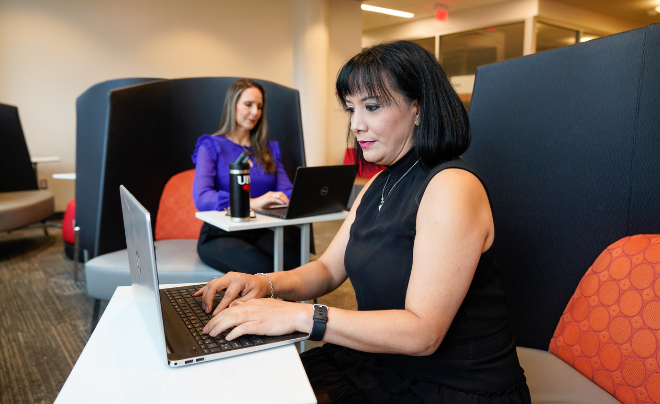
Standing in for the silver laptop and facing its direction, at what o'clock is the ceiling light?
The ceiling light is roughly at 10 o'clock from the silver laptop.

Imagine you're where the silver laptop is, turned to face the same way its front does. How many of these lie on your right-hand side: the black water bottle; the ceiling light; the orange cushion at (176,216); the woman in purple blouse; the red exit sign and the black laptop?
0

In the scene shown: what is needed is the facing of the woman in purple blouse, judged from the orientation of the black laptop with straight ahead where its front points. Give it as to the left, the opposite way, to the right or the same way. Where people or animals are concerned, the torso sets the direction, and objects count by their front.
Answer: the opposite way

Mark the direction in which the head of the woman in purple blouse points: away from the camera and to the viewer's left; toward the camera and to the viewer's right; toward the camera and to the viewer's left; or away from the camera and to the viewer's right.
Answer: toward the camera and to the viewer's right

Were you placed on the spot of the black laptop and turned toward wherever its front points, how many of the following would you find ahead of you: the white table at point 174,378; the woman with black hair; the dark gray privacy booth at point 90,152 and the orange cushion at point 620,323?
1

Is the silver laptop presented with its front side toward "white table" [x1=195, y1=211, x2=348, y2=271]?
no

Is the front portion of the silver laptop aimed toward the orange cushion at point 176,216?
no

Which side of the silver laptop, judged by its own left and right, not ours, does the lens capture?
right

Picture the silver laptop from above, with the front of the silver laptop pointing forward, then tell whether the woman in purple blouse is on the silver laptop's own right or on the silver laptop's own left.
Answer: on the silver laptop's own left

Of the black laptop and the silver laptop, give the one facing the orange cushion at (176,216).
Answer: the black laptop

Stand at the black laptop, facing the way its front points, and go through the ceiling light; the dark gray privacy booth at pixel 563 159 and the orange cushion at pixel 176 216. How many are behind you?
1

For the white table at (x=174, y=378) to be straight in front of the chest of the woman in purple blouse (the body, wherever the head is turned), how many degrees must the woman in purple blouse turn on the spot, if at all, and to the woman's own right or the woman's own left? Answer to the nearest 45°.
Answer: approximately 45° to the woman's own right

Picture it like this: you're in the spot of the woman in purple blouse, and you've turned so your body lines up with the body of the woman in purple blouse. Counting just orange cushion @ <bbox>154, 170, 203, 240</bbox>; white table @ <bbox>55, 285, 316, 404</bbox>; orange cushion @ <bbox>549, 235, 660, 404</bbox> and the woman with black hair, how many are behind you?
1

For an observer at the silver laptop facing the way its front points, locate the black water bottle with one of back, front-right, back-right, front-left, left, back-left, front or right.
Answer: left

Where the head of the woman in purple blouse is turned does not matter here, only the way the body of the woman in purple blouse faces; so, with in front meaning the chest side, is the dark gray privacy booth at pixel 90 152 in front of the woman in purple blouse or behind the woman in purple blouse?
behind

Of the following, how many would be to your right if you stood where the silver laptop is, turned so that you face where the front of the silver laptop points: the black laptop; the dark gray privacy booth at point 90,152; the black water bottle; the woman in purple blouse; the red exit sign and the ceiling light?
0

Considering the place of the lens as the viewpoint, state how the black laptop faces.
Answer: facing away from the viewer and to the left of the viewer

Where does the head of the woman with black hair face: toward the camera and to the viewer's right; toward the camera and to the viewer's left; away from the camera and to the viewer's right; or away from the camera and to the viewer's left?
toward the camera and to the viewer's left

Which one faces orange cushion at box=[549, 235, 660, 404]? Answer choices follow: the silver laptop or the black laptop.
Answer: the silver laptop

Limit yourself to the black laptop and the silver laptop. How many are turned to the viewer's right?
1
